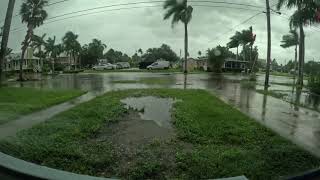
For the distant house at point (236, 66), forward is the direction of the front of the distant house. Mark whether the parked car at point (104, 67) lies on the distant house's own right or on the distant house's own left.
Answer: on the distant house's own right
